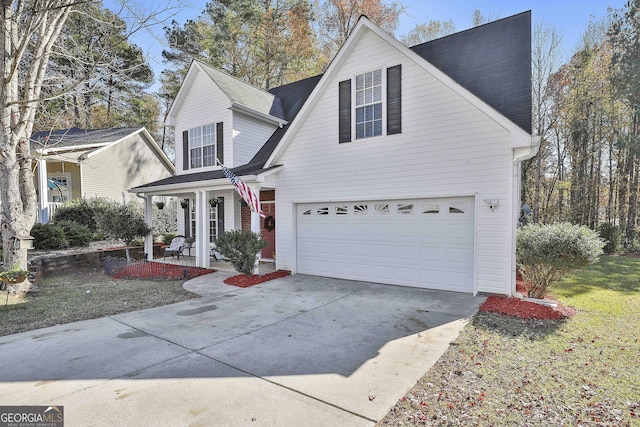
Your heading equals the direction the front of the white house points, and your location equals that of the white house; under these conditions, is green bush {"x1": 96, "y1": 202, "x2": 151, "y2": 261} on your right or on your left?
on your right

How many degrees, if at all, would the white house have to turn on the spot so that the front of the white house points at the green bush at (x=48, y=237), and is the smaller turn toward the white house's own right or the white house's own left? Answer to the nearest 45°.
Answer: approximately 45° to the white house's own right

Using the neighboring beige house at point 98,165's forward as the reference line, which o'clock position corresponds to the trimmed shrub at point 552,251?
The trimmed shrub is roughly at 10 o'clock from the neighboring beige house.

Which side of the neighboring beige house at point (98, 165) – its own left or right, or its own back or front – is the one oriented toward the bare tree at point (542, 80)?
left

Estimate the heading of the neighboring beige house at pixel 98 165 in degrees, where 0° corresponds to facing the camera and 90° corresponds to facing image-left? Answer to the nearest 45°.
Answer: approximately 45°

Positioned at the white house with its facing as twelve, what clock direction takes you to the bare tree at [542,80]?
The bare tree is roughly at 6 o'clock from the white house.

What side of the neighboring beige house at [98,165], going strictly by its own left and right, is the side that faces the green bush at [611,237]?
left
